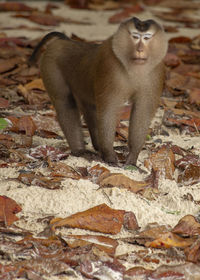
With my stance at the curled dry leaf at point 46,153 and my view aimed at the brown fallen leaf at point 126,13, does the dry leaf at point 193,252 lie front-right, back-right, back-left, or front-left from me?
back-right

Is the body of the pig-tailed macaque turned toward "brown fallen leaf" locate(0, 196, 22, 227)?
no

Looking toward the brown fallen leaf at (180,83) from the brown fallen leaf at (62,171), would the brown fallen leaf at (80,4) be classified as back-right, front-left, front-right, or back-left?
front-left

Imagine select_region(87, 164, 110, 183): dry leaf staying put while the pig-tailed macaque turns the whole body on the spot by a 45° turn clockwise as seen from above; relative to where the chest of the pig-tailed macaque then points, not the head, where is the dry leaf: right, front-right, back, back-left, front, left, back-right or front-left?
front

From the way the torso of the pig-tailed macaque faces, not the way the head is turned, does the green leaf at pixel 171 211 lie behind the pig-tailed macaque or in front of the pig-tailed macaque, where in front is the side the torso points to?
in front

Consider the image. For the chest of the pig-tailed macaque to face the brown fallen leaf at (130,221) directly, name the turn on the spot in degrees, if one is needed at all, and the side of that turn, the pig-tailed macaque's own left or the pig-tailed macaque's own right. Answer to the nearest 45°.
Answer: approximately 45° to the pig-tailed macaque's own right

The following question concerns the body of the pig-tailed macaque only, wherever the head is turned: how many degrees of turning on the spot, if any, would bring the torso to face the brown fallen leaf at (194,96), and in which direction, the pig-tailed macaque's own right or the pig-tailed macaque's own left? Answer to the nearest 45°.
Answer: approximately 90° to the pig-tailed macaque's own left

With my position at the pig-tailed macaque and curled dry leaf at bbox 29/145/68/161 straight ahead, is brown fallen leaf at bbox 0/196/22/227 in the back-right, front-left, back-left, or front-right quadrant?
front-left

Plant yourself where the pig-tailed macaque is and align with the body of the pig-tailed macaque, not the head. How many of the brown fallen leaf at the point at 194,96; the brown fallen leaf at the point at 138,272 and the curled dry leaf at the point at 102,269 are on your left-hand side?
1

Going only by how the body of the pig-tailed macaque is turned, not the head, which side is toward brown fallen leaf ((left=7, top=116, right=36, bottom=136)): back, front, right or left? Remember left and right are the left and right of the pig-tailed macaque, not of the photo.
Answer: back

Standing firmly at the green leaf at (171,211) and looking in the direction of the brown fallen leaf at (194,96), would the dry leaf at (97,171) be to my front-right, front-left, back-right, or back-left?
front-left

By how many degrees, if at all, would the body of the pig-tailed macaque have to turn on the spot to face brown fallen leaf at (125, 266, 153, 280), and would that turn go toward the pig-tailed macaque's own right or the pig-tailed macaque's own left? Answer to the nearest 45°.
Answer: approximately 45° to the pig-tailed macaque's own right

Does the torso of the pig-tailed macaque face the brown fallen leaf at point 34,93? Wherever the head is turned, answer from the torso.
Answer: no

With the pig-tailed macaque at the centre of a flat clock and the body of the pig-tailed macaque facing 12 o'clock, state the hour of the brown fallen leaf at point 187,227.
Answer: The brown fallen leaf is roughly at 1 o'clock from the pig-tailed macaque.

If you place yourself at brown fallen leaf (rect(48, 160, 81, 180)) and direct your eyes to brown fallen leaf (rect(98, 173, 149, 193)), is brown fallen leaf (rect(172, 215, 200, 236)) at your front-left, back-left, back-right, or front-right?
front-right

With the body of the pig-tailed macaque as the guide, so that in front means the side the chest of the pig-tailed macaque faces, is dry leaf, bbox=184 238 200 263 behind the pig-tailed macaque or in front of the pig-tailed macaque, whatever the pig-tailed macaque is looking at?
in front

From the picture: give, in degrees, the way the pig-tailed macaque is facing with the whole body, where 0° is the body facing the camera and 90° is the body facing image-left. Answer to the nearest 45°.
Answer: approximately 315°
